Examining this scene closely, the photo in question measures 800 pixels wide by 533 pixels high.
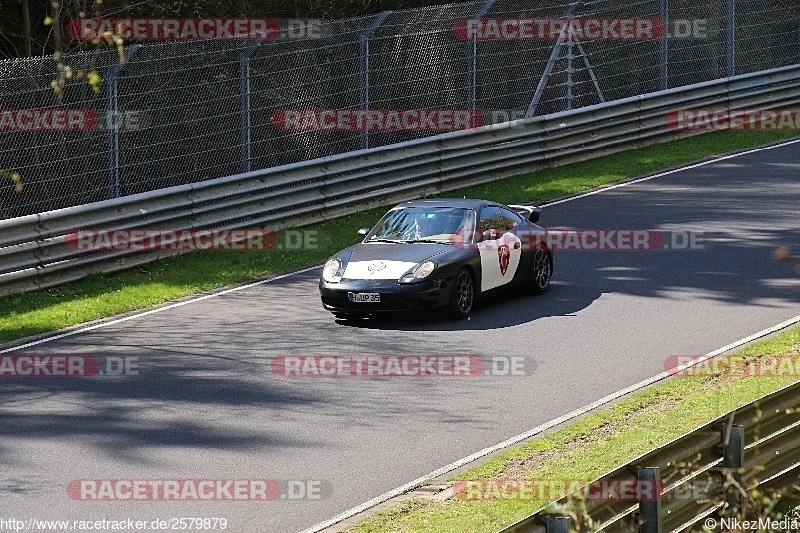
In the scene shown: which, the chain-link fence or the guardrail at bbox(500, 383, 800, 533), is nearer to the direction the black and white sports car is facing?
the guardrail

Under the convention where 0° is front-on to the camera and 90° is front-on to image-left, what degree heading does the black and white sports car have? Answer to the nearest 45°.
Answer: approximately 45°

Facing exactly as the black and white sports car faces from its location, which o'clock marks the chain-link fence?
The chain-link fence is roughly at 4 o'clock from the black and white sports car.

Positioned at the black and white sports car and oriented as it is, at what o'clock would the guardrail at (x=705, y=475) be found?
The guardrail is roughly at 10 o'clock from the black and white sports car.
